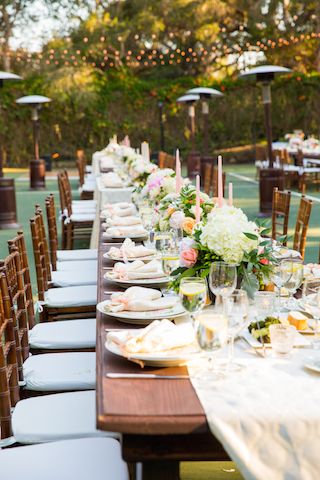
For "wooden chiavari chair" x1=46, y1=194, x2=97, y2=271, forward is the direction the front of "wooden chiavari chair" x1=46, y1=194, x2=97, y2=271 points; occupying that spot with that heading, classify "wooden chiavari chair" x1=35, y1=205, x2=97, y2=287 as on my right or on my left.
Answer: on my right

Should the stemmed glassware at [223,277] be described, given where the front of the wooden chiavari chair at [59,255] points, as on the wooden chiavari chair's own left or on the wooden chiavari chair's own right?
on the wooden chiavari chair's own right

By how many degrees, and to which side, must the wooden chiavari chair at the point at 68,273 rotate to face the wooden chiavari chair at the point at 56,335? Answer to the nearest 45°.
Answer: approximately 90° to its right

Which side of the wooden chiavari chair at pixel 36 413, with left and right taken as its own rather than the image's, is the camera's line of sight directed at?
right

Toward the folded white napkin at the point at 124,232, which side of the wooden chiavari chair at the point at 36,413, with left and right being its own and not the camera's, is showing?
left

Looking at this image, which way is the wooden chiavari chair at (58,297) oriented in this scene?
to the viewer's right

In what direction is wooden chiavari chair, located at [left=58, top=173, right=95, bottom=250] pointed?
to the viewer's right

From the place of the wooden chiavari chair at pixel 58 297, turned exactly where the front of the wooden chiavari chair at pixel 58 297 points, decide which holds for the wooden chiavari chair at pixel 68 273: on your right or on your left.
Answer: on your left

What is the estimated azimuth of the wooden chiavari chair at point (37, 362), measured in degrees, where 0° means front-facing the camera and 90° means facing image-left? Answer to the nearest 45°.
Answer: approximately 270°

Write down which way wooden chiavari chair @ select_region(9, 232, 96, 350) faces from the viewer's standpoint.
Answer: facing to the right of the viewer

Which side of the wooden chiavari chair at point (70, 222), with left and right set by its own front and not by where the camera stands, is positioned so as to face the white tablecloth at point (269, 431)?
right
